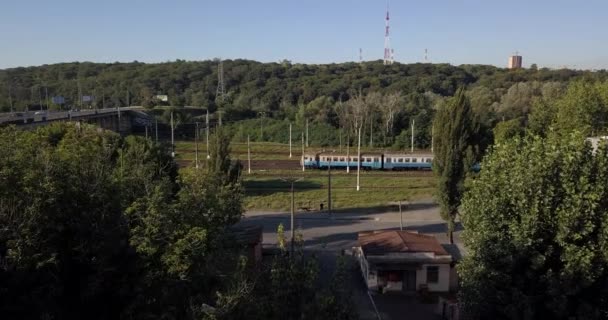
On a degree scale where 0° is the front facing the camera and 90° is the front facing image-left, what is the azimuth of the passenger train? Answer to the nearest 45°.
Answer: approximately 90°

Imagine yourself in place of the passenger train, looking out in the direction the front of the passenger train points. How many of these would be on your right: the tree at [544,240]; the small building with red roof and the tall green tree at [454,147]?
0

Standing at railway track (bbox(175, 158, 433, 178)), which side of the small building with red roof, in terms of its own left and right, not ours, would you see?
back

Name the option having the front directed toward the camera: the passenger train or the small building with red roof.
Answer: the small building with red roof

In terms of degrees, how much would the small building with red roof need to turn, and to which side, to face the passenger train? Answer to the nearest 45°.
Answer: approximately 180°

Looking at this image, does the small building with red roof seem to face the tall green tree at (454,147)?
no

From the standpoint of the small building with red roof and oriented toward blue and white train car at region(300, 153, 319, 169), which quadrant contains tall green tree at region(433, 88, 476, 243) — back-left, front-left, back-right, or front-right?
front-right

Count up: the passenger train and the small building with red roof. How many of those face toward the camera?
1

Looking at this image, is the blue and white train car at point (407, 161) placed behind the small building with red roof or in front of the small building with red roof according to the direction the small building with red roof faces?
behind

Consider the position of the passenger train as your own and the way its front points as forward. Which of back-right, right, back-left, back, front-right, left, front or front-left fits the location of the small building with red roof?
left

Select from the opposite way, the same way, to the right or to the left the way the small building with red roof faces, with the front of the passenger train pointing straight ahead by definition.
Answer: to the left

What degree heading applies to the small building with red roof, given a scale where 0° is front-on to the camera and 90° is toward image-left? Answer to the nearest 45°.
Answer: approximately 0°

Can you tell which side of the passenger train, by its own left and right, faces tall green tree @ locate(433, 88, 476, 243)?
left

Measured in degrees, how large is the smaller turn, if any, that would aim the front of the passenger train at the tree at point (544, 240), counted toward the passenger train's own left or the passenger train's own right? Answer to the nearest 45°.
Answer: approximately 90° to the passenger train's own left

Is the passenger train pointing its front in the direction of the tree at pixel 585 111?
no
